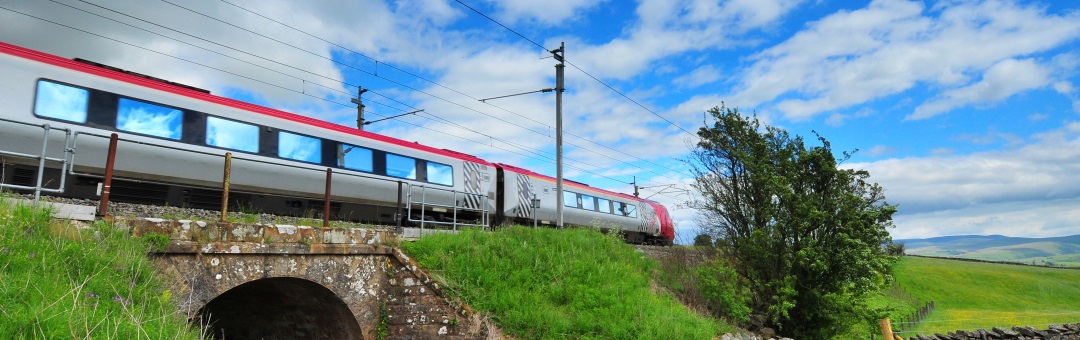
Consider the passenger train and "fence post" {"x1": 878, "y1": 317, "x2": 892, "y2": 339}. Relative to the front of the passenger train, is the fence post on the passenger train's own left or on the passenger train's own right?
on the passenger train's own right

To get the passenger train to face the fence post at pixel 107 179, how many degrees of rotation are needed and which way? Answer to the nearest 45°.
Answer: approximately 135° to its right

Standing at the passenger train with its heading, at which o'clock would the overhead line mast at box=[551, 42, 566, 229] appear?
The overhead line mast is roughly at 1 o'clock from the passenger train.

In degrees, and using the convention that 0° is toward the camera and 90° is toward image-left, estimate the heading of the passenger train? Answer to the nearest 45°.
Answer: approximately 225°

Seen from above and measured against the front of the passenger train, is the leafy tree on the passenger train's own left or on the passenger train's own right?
on the passenger train's own right
